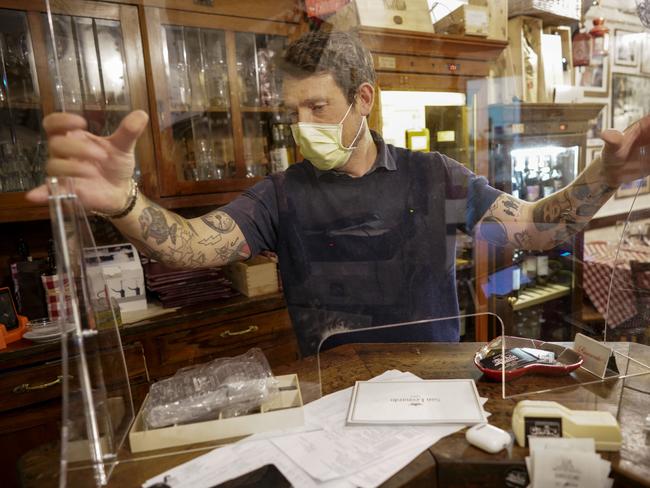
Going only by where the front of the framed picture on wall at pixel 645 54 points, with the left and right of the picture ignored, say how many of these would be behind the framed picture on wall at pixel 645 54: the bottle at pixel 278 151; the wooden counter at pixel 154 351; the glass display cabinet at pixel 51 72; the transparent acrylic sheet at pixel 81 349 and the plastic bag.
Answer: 0

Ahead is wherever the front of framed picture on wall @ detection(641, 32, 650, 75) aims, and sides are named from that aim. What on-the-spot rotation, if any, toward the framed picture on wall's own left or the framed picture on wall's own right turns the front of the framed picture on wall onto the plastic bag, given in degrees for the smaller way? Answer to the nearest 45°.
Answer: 0° — it already faces it

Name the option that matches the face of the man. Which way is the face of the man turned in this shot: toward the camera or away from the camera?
toward the camera

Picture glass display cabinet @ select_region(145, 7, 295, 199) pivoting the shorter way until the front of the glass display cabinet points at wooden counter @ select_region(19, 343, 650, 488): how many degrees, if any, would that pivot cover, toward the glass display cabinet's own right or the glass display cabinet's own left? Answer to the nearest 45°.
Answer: approximately 45° to the glass display cabinet's own right

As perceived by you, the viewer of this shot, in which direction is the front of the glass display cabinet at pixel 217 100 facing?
facing the viewer and to the right of the viewer

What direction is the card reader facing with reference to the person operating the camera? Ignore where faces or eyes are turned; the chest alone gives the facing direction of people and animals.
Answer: facing the viewer

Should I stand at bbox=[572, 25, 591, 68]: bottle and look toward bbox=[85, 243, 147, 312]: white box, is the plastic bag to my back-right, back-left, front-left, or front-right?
front-left

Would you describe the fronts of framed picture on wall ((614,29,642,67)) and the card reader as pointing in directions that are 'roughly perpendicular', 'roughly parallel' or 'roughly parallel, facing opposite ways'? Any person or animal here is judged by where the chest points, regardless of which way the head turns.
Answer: roughly parallel

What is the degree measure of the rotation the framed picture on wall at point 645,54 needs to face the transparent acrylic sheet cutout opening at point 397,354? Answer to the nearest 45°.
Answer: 0° — it already faces it

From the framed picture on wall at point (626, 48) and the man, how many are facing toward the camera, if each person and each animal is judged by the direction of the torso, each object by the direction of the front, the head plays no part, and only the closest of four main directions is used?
2

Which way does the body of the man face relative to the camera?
toward the camera

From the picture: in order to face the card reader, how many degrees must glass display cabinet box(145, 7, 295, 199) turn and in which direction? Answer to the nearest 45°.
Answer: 0° — it already faces it
